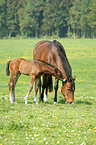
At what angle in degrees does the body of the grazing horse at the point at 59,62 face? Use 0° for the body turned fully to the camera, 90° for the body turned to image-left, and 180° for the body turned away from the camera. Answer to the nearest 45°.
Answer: approximately 315°

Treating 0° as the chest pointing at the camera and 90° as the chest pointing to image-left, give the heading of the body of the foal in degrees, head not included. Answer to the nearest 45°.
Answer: approximately 270°
